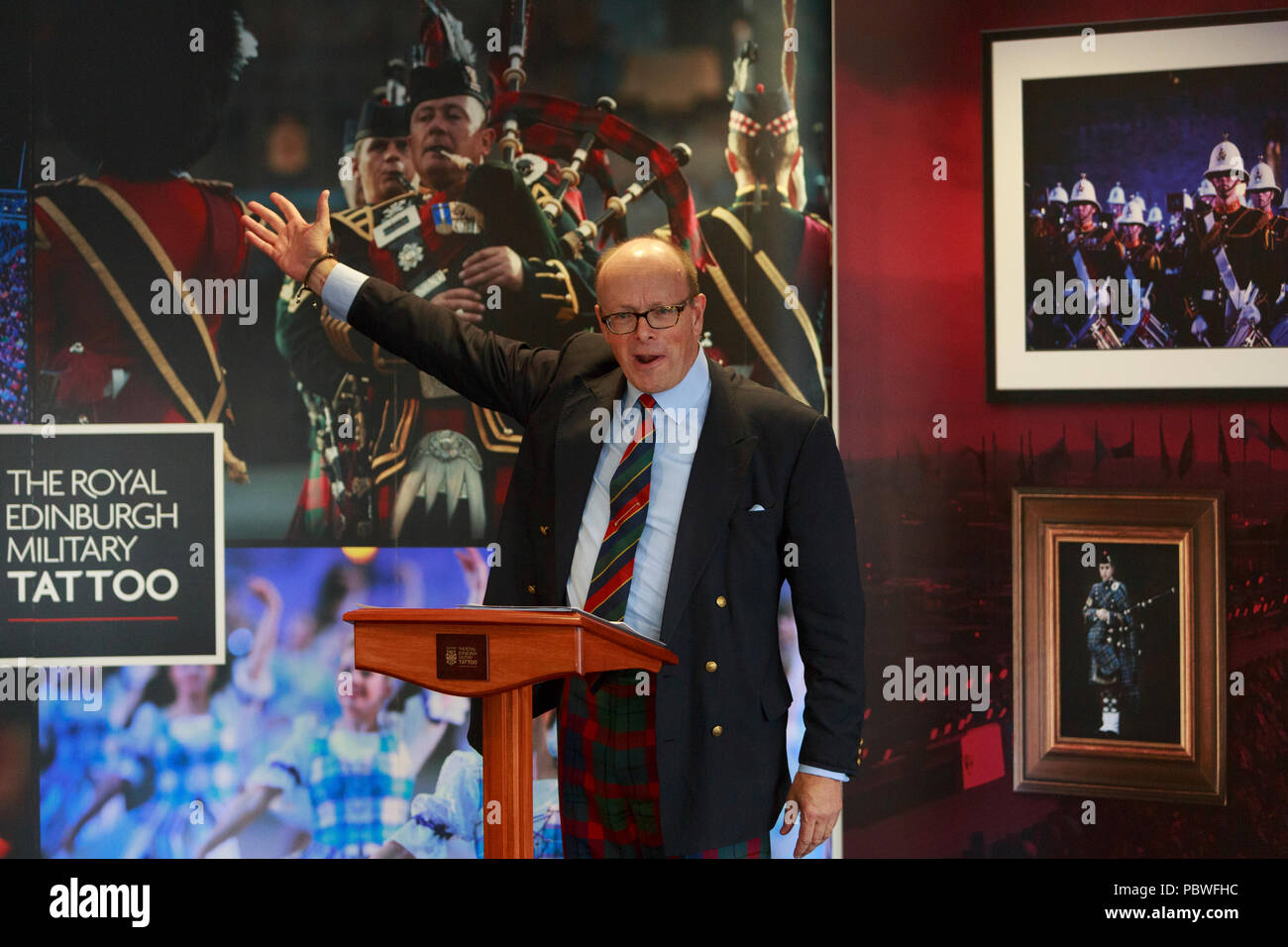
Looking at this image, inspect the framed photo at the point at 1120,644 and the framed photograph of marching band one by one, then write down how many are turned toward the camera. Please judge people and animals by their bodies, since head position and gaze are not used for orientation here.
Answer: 2

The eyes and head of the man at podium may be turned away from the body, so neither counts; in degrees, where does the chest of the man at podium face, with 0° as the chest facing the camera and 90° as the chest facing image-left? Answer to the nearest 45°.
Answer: approximately 45°

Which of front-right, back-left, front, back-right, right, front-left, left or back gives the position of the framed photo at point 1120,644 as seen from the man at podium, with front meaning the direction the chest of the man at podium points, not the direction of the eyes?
back

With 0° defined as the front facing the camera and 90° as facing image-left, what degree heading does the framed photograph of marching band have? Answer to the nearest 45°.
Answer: approximately 0°

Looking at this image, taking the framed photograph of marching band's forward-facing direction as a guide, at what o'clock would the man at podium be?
The man at podium is roughly at 1 o'clock from the framed photograph of marching band.

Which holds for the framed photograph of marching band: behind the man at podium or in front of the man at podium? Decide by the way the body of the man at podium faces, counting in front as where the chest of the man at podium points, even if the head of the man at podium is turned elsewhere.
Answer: behind
